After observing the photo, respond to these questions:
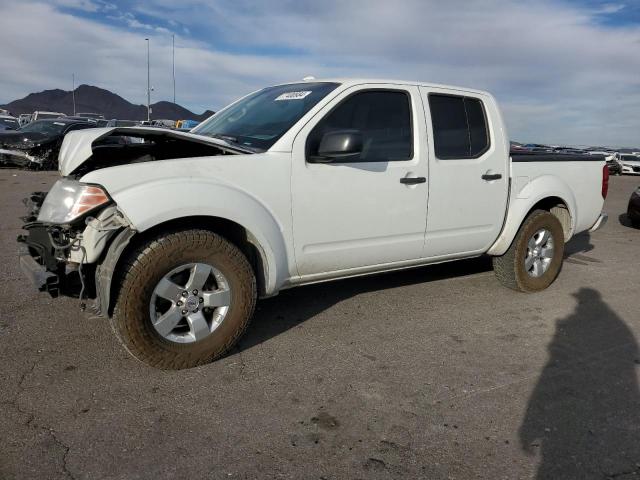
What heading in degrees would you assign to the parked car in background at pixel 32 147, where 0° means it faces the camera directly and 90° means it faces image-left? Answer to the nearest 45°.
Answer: approximately 45°

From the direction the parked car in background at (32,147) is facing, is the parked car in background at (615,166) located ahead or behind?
behind

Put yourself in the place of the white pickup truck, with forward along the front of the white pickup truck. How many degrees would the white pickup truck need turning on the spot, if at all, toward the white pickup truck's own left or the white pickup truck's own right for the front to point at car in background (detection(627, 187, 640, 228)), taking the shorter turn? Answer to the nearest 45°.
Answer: approximately 180°

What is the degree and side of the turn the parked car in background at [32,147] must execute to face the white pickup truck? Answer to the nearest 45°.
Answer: approximately 45° to its left

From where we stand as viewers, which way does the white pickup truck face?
facing the viewer and to the left of the viewer

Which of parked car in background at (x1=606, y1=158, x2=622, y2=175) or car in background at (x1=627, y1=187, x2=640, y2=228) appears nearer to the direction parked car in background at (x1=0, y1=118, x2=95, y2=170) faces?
the car in background

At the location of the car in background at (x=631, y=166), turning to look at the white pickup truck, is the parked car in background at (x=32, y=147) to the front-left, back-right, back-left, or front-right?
front-right

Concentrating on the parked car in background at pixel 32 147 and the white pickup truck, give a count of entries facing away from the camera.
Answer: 0

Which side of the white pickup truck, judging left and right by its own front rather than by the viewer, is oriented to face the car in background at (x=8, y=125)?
right

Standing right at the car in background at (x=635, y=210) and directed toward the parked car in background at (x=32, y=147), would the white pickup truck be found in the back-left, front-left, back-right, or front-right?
front-left

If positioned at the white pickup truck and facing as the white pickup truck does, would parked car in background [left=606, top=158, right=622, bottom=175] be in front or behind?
behind

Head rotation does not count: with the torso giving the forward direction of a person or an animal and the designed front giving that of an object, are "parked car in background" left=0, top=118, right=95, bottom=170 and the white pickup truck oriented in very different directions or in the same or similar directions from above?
same or similar directions

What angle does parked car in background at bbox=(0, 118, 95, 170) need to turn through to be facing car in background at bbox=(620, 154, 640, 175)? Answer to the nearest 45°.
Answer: approximately 135° to its left
